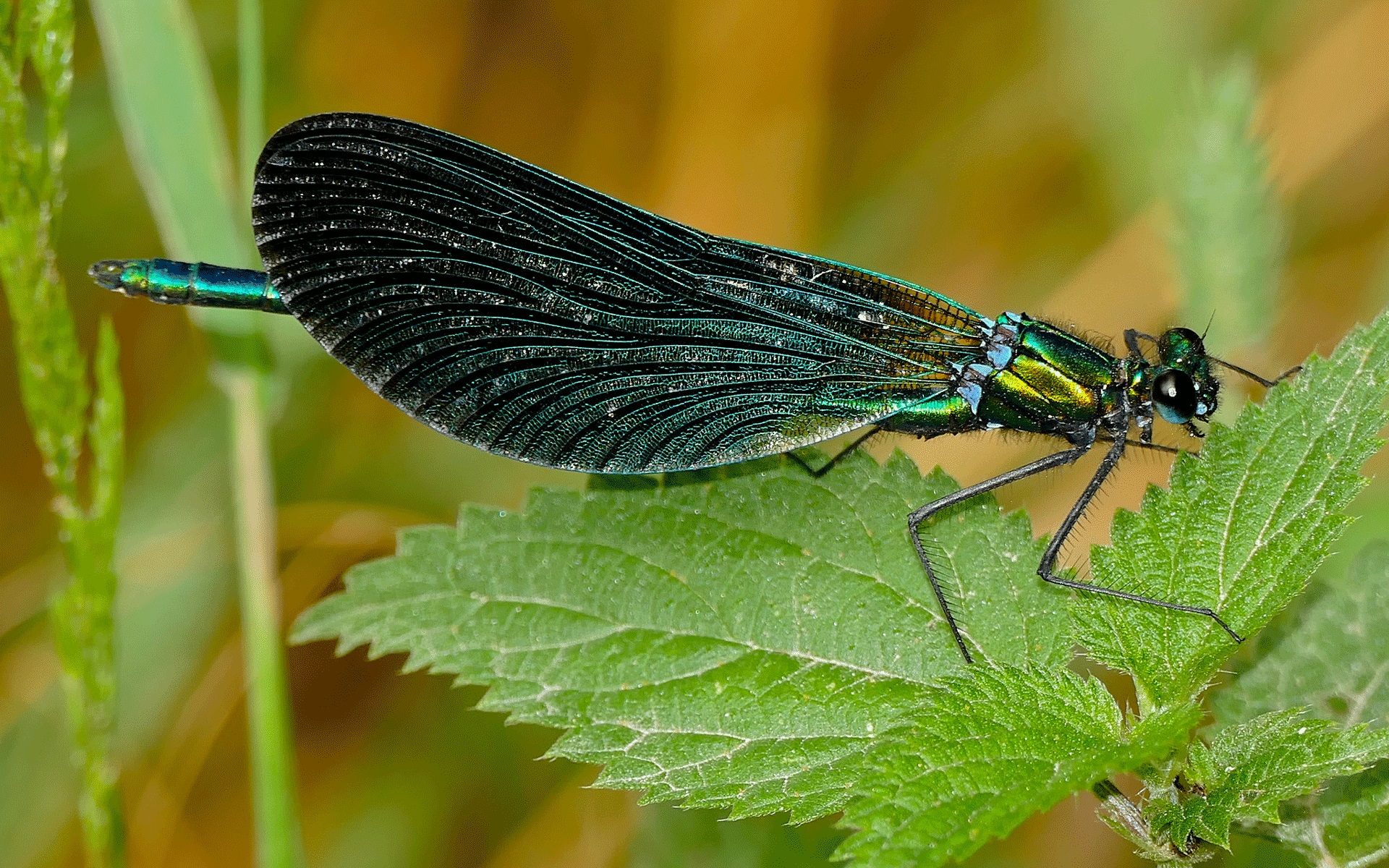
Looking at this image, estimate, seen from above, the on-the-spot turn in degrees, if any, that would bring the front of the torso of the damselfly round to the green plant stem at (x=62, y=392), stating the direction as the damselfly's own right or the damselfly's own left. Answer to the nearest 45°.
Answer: approximately 135° to the damselfly's own right

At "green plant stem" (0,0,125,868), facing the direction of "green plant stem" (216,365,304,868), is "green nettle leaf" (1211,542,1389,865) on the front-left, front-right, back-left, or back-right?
front-right

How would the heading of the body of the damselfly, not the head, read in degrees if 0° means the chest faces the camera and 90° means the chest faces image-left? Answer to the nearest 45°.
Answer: approximately 270°
